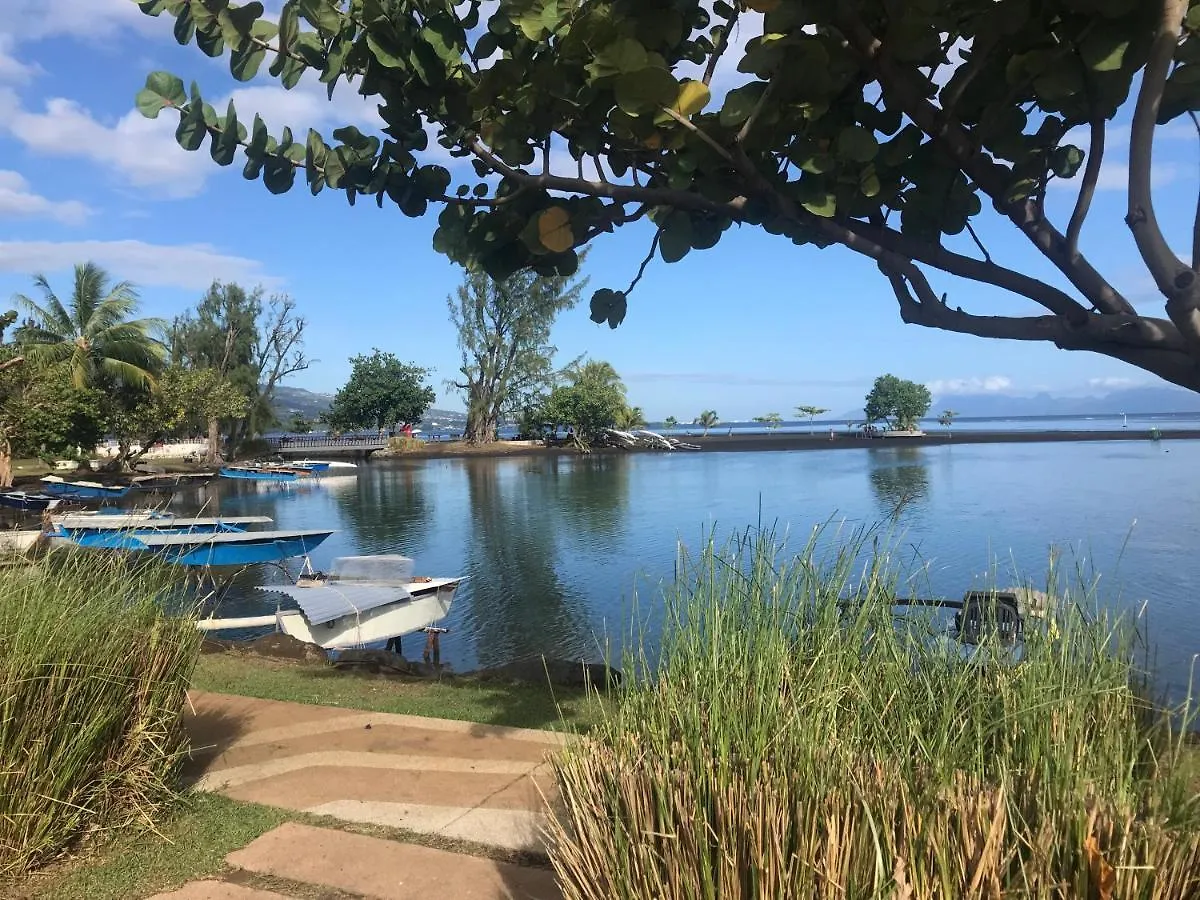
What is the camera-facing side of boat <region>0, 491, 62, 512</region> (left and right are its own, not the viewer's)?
right

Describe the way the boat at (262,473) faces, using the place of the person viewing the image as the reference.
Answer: facing to the right of the viewer

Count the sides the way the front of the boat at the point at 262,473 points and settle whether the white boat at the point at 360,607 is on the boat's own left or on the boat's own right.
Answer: on the boat's own right

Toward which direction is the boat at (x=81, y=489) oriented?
to the viewer's right

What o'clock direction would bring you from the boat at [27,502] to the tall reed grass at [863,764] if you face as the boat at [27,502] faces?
The tall reed grass is roughly at 3 o'clock from the boat.

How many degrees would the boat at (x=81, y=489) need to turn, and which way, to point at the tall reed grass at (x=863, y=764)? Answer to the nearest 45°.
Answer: approximately 90° to its right

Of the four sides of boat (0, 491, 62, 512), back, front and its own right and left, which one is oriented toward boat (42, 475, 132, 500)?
left

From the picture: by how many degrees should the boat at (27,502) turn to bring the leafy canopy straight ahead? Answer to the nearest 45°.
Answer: approximately 90° to its right

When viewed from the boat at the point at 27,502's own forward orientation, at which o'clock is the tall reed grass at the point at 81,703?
The tall reed grass is roughly at 3 o'clock from the boat.
